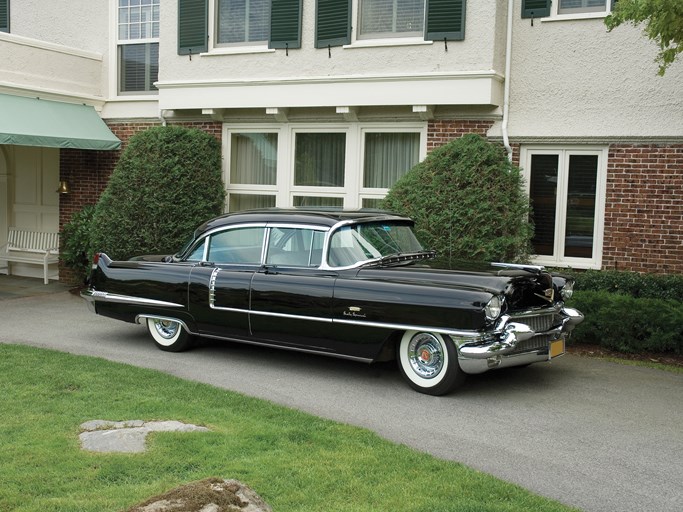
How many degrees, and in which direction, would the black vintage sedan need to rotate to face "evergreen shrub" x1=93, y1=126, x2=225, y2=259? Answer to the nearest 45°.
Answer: approximately 180°

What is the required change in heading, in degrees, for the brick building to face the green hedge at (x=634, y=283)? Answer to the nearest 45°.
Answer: approximately 45° to its left

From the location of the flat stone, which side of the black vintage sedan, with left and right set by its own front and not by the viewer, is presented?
right

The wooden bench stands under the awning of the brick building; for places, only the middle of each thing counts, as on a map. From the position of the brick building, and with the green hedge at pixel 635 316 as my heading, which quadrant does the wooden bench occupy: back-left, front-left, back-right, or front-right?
back-right

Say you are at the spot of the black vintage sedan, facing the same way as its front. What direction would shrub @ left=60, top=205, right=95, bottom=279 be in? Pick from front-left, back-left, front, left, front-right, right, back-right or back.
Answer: back

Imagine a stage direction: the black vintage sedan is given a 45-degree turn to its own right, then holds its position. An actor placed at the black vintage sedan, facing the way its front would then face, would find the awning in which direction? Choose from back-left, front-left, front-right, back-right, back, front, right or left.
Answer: back-right

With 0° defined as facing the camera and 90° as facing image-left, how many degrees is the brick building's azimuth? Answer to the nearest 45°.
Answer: approximately 0°

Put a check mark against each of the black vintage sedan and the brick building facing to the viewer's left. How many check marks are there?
0

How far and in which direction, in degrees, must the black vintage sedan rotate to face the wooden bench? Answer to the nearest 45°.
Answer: approximately 180°

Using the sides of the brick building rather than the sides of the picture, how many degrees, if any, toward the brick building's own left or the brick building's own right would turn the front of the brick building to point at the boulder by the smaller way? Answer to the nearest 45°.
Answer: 0° — it already faces it
